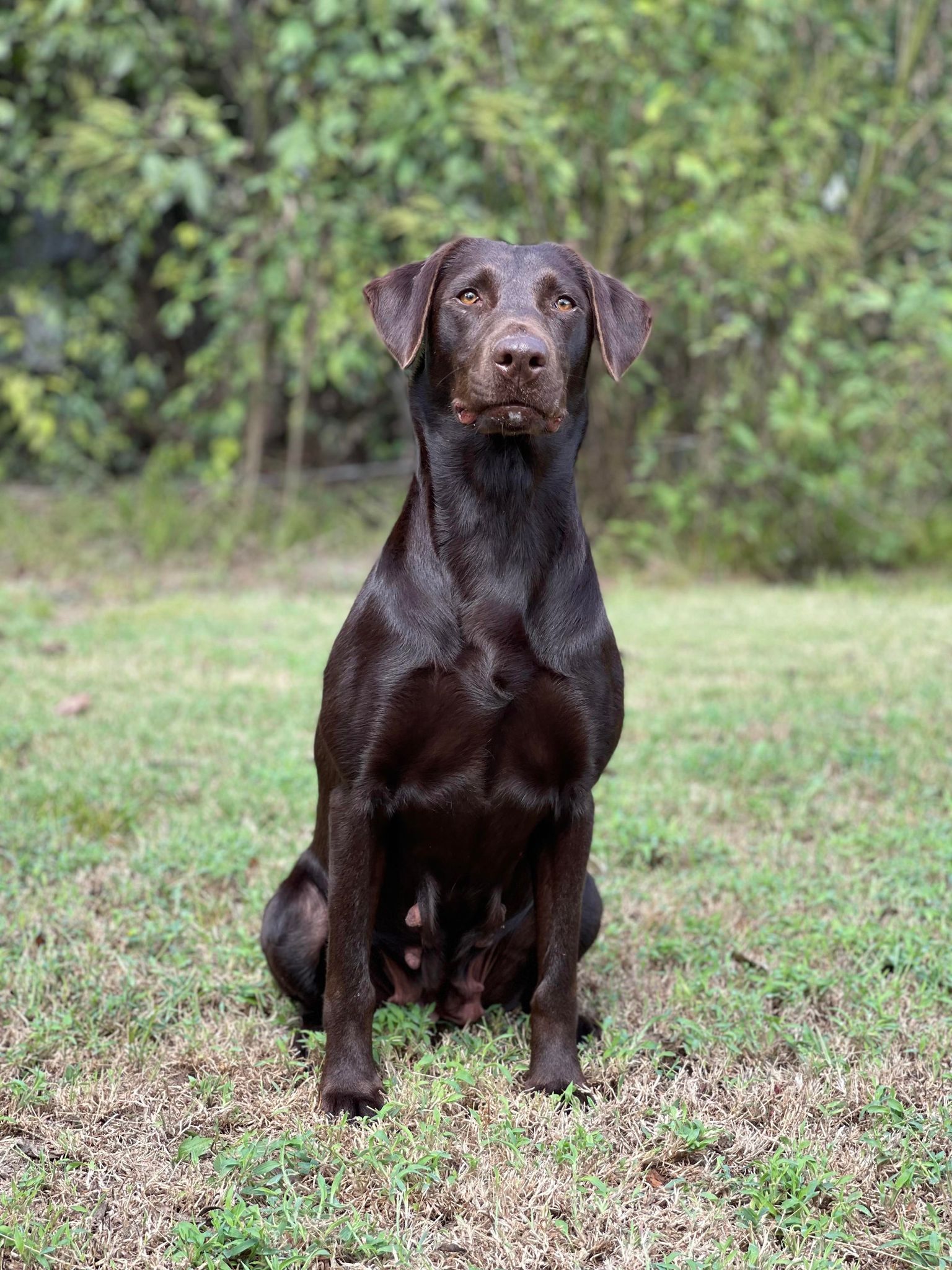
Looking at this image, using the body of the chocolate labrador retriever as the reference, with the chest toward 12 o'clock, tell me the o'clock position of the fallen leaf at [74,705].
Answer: The fallen leaf is roughly at 5 o'clock from the chocolate labrador retriever.

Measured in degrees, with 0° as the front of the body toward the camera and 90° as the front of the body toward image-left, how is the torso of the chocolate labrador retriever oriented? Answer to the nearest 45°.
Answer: approximately 0°

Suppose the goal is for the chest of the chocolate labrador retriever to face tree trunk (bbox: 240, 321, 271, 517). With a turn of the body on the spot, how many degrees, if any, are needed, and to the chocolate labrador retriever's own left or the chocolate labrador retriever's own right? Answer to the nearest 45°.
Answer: approximately 180°

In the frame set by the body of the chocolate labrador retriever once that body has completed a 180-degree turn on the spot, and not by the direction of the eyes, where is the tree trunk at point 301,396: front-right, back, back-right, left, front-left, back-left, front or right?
front
